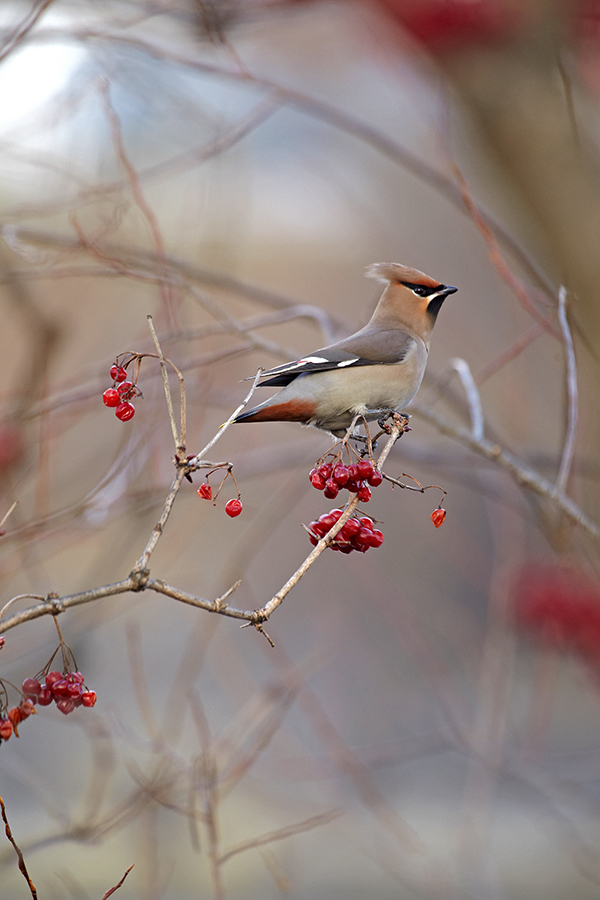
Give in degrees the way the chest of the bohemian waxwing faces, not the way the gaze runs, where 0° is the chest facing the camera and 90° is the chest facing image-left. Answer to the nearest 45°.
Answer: approximately 270°
